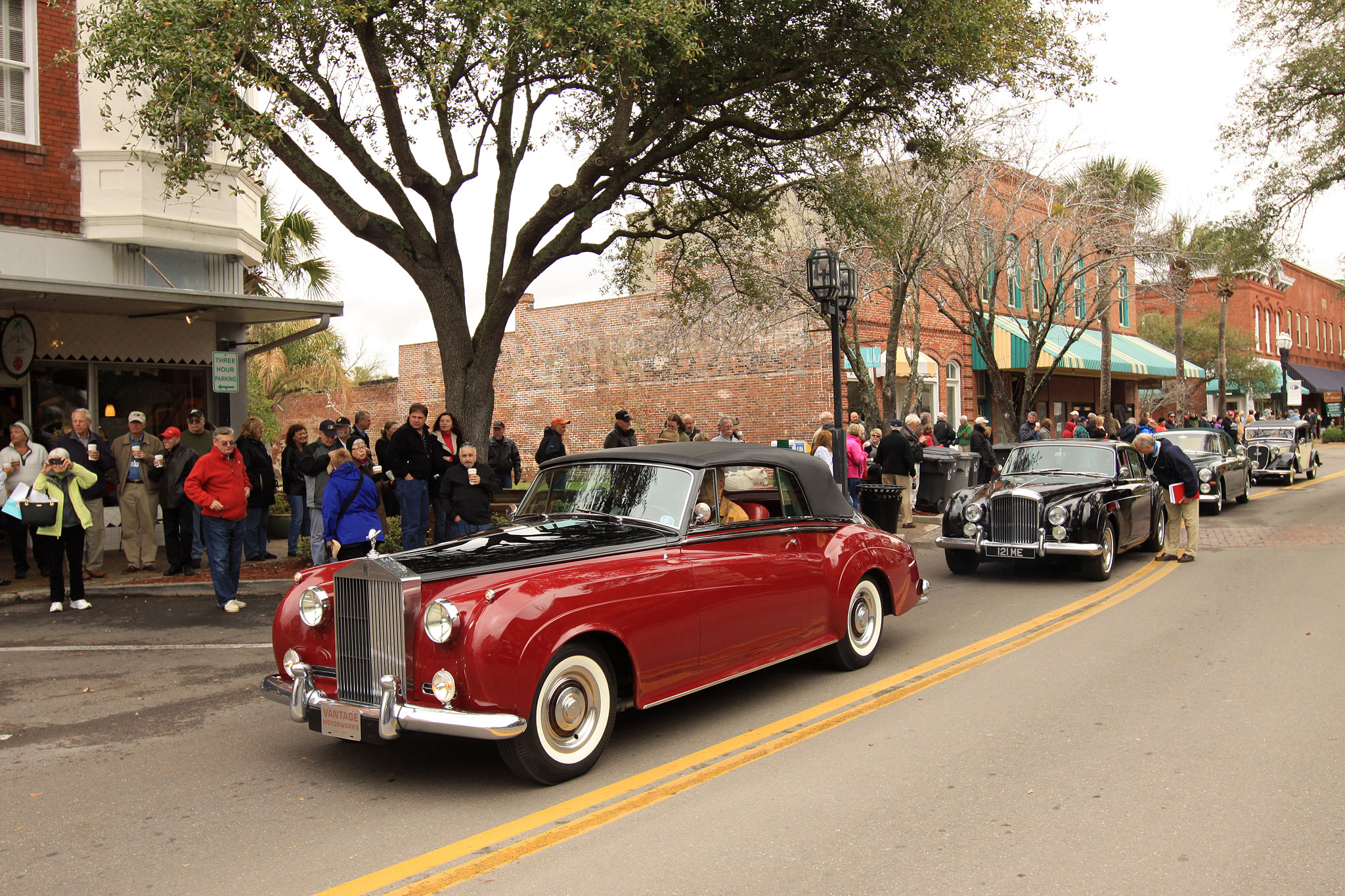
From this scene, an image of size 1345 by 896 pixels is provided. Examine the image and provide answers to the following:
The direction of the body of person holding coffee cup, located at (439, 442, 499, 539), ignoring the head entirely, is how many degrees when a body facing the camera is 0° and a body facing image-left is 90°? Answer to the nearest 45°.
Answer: approximately 0°

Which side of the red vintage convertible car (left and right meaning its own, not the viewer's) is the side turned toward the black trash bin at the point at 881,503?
back

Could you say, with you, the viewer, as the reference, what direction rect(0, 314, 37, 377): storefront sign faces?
facing the viewer

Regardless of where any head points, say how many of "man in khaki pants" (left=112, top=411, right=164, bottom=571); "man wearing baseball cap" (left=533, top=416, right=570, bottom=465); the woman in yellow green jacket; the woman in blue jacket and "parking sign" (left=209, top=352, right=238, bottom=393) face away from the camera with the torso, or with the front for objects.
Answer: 1

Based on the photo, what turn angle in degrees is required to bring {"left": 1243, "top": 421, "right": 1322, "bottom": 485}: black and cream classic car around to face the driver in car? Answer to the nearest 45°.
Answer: approximately 45° to its left

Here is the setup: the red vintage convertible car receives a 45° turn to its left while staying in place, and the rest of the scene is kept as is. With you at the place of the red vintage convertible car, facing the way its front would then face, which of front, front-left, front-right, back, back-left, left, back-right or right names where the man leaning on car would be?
back-left

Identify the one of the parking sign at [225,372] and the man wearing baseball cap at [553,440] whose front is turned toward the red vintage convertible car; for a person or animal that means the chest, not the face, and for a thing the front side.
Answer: the parking sign

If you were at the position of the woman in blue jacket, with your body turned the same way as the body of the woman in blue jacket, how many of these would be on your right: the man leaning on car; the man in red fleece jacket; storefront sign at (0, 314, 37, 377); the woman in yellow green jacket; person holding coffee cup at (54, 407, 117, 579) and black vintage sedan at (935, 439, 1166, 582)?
2

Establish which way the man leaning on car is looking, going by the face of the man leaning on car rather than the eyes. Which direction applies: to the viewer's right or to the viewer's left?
to the viewer's left

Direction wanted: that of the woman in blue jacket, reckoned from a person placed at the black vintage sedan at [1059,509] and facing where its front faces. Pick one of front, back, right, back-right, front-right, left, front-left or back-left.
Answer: front

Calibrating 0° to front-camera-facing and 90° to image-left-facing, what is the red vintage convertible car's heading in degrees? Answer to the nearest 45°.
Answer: approximately 45°

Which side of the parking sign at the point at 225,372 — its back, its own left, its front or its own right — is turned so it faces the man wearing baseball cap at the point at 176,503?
front

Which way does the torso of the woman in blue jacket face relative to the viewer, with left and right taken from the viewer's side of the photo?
facing away from the viewer
